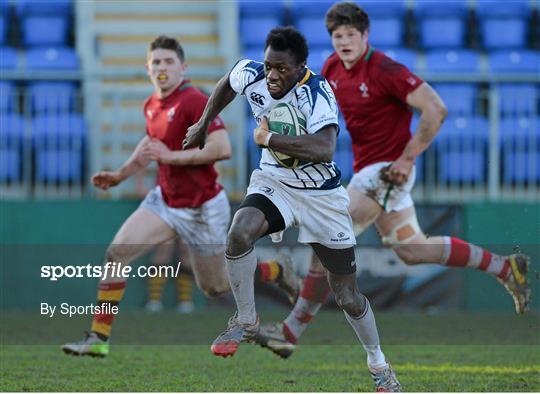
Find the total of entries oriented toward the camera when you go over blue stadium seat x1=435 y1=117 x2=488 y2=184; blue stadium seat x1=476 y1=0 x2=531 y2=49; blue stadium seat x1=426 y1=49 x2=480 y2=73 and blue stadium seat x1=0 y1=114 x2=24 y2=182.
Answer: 4

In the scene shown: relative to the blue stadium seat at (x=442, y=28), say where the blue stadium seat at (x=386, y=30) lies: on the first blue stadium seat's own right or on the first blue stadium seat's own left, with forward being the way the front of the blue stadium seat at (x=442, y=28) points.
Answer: on the first blue stadium seat's own right

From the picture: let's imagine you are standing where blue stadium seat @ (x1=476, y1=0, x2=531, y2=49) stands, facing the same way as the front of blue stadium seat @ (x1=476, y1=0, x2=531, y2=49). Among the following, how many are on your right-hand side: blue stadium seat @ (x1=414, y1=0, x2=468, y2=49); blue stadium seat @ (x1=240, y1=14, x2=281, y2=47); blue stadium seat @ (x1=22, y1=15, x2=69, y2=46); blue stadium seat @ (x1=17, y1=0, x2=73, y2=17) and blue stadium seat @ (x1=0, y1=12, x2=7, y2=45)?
5

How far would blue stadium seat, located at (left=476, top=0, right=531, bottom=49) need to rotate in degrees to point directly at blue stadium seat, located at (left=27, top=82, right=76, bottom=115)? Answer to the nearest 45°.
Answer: approximately 45° to its right

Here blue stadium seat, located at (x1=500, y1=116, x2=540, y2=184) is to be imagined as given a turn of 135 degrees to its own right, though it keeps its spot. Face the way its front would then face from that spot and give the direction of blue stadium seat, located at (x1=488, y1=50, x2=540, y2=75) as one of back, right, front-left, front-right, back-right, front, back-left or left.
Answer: front-right

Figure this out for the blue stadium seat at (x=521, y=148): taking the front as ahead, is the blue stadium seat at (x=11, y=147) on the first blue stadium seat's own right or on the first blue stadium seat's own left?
on the first blue stadium seat's own right

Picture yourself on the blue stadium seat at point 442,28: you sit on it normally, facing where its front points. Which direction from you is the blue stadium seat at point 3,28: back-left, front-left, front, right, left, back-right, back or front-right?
right

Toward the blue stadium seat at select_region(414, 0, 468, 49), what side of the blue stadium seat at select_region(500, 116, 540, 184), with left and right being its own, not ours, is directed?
back

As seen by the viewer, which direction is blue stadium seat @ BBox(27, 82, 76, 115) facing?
toward the camera

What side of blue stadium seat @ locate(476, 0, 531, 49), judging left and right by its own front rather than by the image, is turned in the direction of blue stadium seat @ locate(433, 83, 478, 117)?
front

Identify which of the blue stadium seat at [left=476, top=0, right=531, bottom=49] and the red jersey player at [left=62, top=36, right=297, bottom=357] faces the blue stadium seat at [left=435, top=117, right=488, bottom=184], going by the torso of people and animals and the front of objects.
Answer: the blue stadium seat at [left=476, top=0, right=531, bottom=49]

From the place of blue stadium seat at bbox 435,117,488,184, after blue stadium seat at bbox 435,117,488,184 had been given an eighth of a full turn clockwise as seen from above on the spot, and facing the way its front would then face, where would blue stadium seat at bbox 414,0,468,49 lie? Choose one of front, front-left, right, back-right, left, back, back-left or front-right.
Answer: back-right

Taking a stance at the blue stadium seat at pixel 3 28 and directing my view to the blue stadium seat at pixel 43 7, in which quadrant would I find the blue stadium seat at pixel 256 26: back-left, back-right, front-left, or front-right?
front-right

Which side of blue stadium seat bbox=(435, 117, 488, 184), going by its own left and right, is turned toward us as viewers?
front
